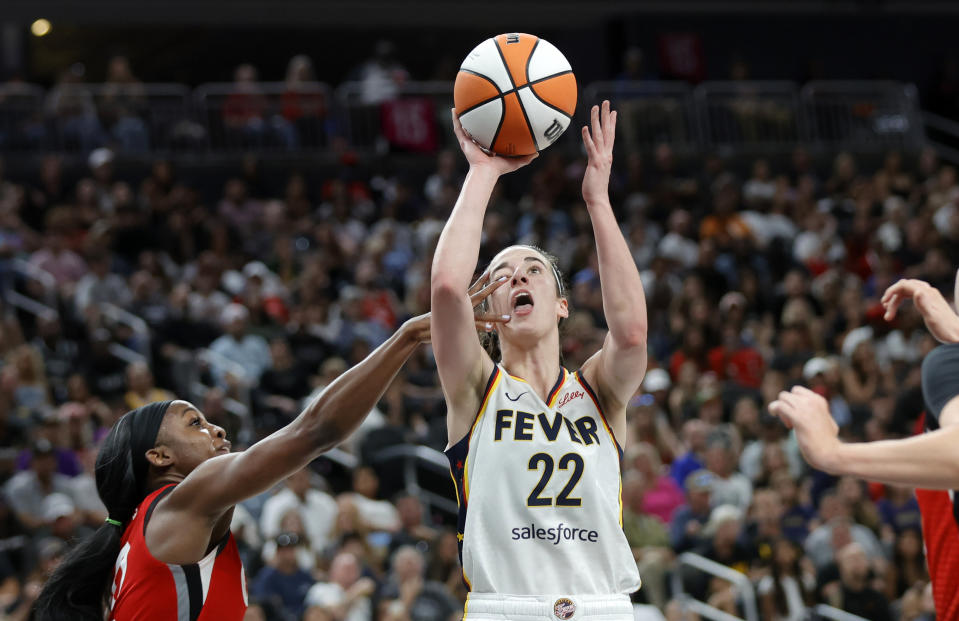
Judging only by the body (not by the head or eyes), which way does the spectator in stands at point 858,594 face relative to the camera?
toward the camera

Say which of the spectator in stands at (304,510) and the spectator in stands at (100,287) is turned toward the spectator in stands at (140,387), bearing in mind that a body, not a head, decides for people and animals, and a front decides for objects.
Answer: the spectator in stands at (100,287)

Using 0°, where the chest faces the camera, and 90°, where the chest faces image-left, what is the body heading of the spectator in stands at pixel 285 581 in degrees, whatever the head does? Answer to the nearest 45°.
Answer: approximately 0°

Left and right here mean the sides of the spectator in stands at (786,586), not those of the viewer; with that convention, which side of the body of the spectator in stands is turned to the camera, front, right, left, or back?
front

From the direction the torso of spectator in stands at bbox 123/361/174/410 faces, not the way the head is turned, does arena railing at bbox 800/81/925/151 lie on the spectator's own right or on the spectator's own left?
on the spectator's own left

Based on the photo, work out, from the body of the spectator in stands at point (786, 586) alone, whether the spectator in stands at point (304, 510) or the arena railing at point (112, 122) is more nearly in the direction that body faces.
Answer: the spectator in stands

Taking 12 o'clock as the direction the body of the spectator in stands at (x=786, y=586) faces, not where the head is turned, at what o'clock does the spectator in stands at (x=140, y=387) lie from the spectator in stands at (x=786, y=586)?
the spectator in stands at (x=140, y=387) is roughly at 3 o'clock from the spectator in stands at (x=786, y=586).

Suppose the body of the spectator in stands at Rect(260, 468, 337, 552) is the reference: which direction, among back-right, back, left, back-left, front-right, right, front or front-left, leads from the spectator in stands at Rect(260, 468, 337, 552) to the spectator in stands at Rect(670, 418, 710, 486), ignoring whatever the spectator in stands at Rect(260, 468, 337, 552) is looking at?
left

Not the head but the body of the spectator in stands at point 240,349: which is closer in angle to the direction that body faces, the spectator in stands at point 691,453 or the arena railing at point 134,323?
the spectator in stands

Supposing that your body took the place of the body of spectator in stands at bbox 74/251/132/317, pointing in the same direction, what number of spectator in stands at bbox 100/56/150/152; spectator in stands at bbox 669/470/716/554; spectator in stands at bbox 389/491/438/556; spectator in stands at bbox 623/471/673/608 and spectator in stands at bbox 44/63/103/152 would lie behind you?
2
